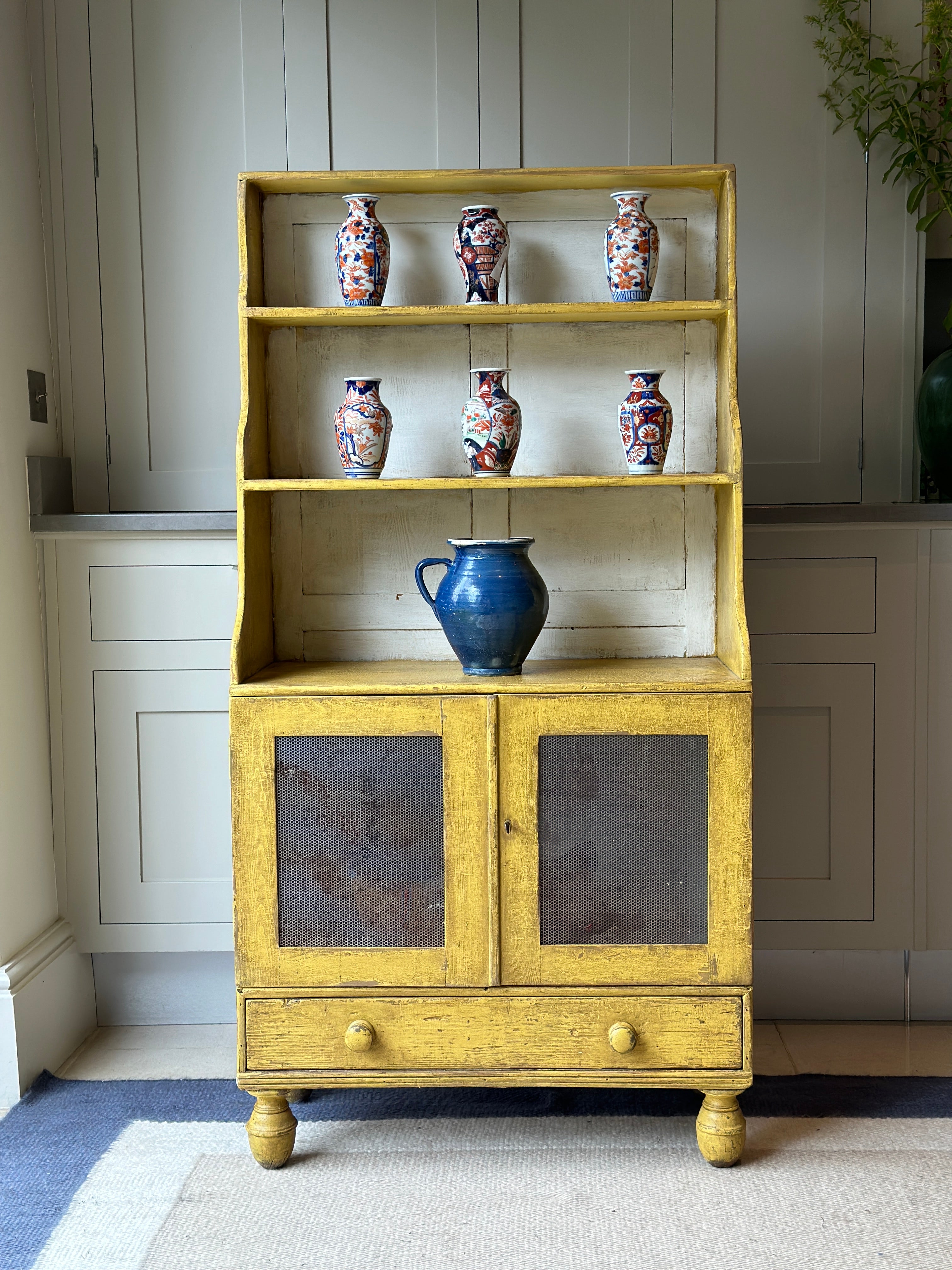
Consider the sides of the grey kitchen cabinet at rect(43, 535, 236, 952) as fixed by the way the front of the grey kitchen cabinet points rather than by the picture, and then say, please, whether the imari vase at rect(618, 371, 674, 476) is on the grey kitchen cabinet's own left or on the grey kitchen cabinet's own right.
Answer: on the grey kitchen cabinet's own left

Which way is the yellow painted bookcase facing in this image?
toward the camera

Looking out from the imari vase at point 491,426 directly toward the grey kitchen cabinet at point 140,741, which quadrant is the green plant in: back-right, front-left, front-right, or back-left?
back-right

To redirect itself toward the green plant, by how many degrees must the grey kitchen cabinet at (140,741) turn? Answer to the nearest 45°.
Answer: approximately 90° to its left

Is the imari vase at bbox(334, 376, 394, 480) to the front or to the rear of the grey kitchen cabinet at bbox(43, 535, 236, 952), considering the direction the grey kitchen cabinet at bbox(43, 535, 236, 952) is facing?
to the front

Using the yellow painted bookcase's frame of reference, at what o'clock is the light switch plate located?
The light switch plate is roughly at 4 o'clock from the yellow painted bookcase.

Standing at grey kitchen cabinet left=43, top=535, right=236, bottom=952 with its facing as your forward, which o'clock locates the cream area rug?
The cream area rug is roughly at 11 o'clock from the grey kitchen cabinet.

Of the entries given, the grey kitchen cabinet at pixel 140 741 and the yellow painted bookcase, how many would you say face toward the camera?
2

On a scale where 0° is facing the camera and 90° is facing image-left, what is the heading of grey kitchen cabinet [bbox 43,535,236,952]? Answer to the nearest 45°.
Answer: approximately 0°
